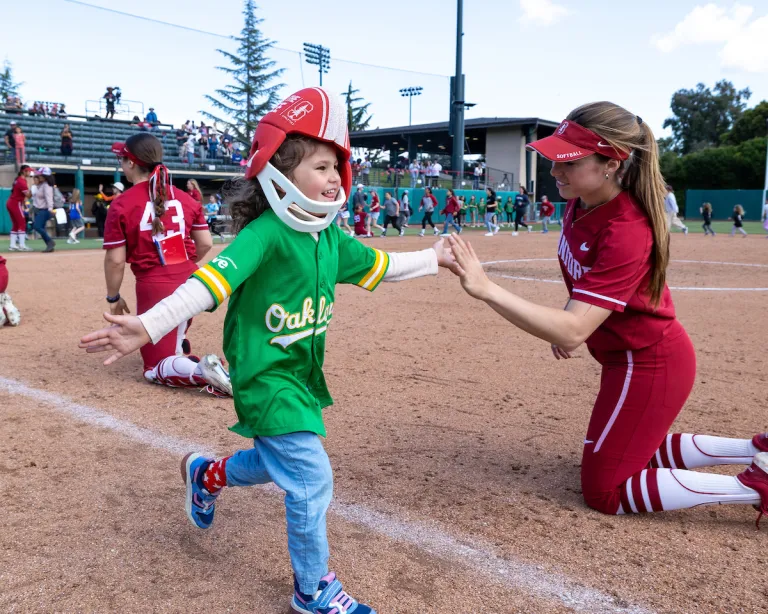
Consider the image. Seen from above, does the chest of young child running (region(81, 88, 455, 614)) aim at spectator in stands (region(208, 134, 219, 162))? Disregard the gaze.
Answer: no

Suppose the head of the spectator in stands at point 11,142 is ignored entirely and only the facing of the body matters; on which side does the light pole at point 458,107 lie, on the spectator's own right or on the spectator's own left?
on the spectator's own left

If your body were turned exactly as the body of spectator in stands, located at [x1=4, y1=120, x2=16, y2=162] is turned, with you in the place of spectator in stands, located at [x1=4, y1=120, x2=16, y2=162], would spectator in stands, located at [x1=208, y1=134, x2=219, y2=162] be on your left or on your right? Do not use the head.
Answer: on your left

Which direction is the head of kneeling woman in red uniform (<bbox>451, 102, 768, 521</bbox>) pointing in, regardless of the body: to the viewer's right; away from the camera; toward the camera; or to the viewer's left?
to the viewer's left

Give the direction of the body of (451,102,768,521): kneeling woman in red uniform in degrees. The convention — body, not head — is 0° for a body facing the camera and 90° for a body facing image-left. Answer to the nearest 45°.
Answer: approximately 90°

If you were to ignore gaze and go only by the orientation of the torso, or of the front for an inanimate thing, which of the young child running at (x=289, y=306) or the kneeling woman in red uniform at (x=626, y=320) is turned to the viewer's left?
the kneeling woman in red uniform

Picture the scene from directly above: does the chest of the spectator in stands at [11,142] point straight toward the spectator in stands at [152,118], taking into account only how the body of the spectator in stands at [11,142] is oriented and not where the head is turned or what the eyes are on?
no

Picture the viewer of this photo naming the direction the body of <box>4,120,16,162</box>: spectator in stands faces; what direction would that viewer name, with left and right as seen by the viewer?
facing the viewer and to the right of the viewer

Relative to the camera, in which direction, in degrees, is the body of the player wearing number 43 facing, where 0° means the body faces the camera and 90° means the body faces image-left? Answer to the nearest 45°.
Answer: approximately 135°

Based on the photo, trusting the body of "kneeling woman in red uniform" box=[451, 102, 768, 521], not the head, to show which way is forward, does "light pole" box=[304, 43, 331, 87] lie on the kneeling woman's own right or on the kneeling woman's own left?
on the kneeling woman's own right

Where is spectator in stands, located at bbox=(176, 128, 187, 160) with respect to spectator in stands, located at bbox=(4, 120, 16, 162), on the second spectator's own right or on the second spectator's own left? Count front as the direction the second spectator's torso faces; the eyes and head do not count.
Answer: on the second spectator's own left

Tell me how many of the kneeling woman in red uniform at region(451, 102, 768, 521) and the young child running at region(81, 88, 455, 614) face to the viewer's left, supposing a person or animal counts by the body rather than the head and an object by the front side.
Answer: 1

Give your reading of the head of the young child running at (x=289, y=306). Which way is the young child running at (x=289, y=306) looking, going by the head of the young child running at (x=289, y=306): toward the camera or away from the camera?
toward the camera

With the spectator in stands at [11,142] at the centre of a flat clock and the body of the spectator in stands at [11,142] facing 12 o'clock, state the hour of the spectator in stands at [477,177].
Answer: the spectator in stands at [477,177] is roughly at 10 o'clock from the spectator in stands at [11,142].
